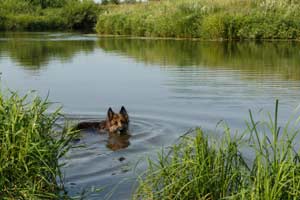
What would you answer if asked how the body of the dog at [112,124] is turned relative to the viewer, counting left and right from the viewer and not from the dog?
facing the viewer and to the right of the viewer
